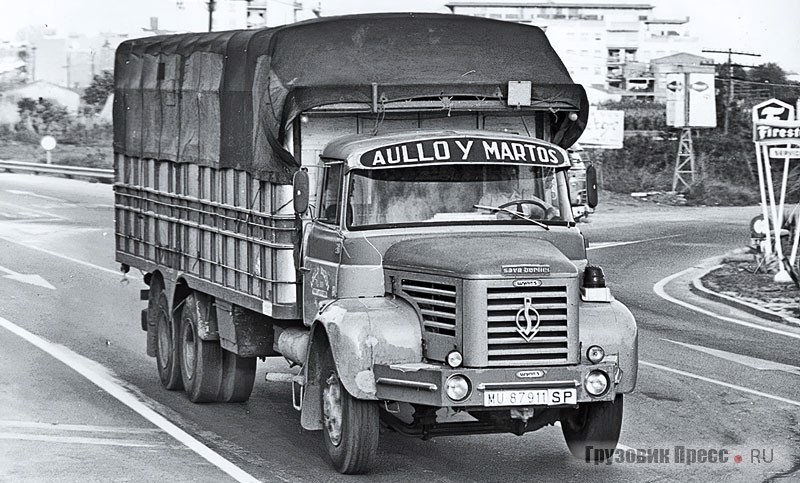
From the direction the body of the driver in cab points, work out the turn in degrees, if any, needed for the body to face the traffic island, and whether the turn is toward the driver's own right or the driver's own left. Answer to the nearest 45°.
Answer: approximately 135° to the driver's own left

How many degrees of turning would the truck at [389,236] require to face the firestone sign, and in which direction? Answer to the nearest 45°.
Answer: approximately 90° to its left

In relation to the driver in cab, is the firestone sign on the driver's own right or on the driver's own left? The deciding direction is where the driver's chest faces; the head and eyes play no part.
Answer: on the driver's own left

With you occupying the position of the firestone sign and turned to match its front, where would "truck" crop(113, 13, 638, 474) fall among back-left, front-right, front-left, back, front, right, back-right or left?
front

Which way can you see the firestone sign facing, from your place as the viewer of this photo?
facing the viewer

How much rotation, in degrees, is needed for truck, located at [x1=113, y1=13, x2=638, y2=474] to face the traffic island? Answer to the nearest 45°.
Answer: approximately 90° to its left

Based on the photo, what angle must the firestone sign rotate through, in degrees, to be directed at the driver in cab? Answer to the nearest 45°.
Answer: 0° — it already faces them

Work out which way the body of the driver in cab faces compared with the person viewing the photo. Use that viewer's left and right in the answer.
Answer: facing the viewer and to the right of the viewer

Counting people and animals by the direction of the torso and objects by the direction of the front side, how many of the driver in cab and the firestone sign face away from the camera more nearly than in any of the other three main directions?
0

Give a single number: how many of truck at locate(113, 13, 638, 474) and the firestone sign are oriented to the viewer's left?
0
